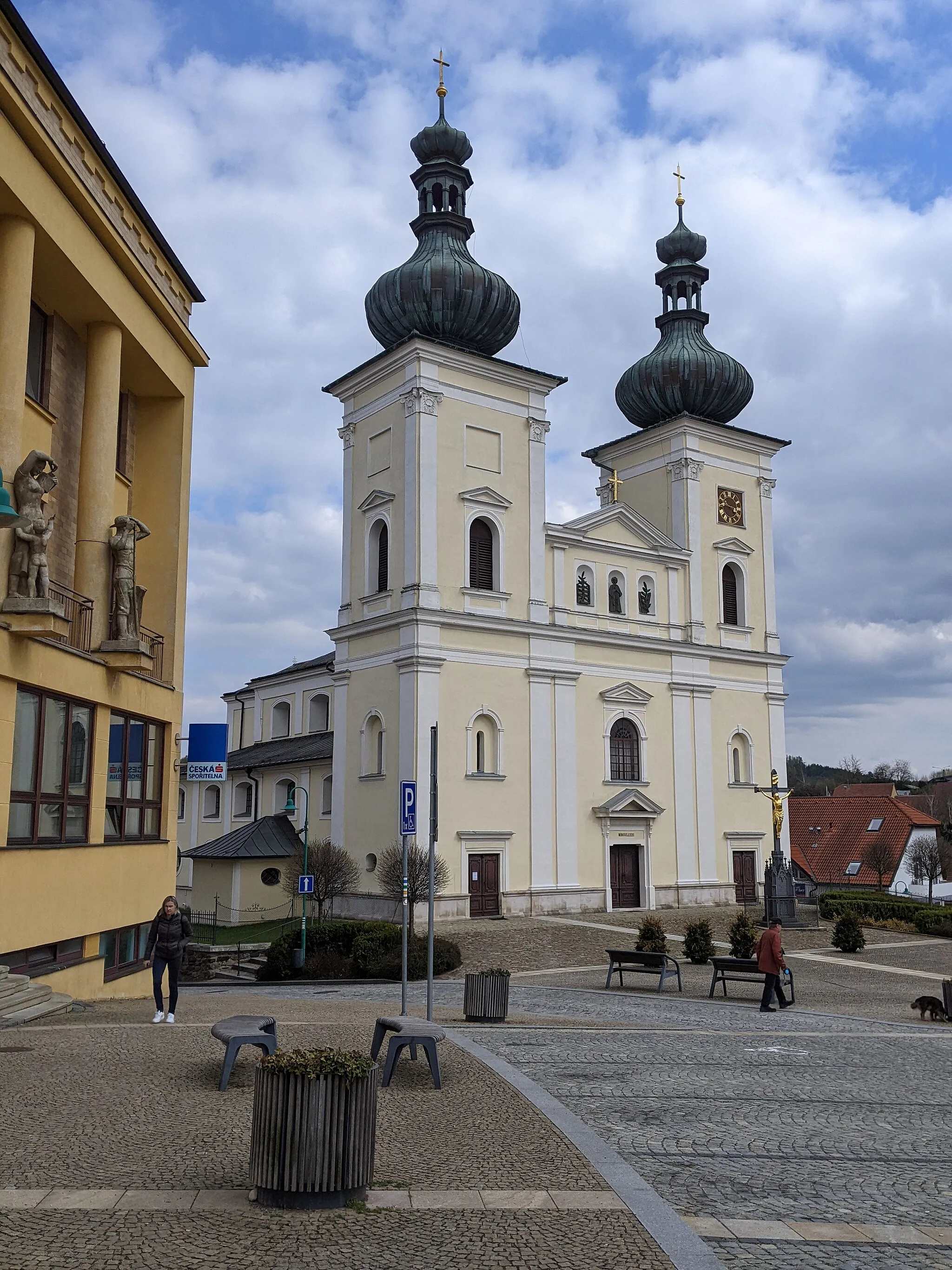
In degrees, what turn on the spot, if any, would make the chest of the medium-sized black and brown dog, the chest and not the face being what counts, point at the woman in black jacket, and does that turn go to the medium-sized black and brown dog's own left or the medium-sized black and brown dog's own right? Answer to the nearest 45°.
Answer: approximately 45° to the medium-sized black and brown dog's own left

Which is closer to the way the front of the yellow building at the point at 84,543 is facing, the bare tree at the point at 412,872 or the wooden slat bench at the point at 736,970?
the wooden slat bench

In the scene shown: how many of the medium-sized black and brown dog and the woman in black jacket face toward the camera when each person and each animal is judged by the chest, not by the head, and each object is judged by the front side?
1

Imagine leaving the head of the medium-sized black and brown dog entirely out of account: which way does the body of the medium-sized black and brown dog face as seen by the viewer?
to the viewer's left

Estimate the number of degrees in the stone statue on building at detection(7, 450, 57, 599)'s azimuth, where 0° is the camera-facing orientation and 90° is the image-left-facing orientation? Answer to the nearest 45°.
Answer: approximately 315°

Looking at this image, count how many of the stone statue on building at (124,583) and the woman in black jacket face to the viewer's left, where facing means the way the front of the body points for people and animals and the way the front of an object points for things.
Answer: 0

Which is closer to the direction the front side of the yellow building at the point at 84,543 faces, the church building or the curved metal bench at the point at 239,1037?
the curved metal bench

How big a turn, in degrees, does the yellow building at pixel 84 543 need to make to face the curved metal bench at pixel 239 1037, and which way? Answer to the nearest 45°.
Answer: approximately 45° to its right

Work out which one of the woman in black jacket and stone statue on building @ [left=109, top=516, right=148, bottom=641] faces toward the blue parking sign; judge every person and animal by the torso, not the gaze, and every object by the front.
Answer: the stone statue on building

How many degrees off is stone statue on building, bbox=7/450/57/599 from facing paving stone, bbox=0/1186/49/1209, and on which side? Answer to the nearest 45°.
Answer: approximately 45° to its right

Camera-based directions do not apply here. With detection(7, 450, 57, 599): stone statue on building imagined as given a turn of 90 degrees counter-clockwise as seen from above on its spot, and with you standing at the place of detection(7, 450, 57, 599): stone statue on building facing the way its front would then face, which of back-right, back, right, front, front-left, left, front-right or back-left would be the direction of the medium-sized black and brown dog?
front-right

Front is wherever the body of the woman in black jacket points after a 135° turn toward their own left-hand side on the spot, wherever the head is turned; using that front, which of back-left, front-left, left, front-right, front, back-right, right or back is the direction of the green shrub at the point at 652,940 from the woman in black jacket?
front

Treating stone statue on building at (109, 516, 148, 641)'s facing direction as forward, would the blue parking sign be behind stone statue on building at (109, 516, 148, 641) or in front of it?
in front
